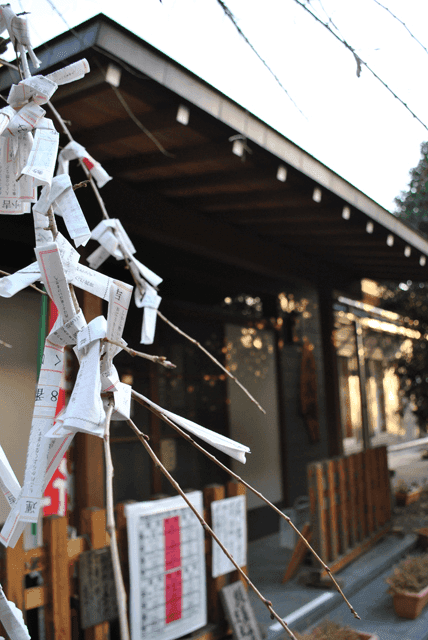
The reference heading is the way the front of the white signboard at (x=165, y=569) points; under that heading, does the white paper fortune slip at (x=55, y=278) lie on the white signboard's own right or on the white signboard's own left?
on the white signboard's own right

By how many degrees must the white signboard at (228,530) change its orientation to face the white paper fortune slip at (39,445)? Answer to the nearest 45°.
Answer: approximately 45° to its right

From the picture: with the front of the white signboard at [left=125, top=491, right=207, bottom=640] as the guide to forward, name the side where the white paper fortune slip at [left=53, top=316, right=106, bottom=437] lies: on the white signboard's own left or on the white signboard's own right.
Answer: on the white signboard's own right

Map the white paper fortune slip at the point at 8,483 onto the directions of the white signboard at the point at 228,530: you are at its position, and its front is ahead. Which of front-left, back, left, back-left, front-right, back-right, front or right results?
front-right

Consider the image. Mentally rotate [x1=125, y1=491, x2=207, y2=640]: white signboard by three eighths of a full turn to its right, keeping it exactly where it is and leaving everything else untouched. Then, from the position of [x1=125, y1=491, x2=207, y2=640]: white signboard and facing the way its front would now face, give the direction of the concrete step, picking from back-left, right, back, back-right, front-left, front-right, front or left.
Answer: back-right

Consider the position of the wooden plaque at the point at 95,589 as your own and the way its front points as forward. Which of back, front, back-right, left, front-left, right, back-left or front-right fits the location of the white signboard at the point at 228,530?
left

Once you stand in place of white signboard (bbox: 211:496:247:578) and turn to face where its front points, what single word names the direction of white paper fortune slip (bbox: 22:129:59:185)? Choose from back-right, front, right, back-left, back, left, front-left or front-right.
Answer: front-right

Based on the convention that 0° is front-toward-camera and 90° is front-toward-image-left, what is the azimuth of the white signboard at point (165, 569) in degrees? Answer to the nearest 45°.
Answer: approximately 315°

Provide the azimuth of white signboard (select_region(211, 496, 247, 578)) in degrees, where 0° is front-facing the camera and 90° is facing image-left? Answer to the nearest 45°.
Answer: approximately 315°

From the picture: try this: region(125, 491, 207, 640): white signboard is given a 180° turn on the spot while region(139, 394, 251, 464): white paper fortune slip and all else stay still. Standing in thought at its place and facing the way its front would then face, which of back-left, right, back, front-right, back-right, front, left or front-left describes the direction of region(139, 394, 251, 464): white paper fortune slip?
back-left

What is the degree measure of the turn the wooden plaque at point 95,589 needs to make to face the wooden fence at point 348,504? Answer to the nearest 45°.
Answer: approximately 90° to its left
